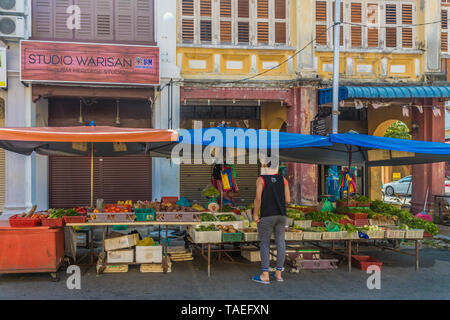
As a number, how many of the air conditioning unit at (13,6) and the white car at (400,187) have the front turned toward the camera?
1

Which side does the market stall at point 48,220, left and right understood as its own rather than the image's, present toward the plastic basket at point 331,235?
left

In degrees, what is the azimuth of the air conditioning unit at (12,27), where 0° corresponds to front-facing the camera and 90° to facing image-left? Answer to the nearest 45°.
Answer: approximately 0°

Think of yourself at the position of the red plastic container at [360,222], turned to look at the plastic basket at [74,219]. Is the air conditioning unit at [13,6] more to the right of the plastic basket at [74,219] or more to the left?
right

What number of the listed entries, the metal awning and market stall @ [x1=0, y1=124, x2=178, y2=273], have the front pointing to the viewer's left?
0

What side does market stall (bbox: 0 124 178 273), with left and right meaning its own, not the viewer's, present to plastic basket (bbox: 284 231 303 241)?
left

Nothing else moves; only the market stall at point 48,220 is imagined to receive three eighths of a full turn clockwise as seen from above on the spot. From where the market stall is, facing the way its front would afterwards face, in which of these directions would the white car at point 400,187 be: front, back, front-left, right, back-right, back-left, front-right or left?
right

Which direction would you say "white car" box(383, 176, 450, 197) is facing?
to the viewer's left

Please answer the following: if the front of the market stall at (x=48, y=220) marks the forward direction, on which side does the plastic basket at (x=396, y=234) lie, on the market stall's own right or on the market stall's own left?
on the market stall's own left
